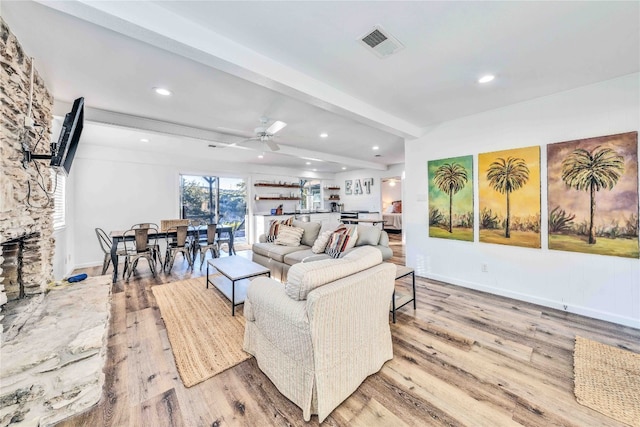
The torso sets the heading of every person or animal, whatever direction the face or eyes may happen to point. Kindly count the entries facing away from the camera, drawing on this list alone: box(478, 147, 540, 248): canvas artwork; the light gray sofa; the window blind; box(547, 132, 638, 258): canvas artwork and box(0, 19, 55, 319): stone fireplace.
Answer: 0

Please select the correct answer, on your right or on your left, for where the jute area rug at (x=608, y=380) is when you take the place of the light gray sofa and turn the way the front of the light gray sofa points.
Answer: on your left

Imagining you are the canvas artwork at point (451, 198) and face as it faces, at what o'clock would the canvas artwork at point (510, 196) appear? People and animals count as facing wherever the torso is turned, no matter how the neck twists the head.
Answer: the canvas artwork at point (510, 196) is roughly at 8 o'clock from the canvas artwork at point (451, 198).

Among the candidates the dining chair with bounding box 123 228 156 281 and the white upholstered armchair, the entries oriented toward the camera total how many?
0

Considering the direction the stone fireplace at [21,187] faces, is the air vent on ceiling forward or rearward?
forward

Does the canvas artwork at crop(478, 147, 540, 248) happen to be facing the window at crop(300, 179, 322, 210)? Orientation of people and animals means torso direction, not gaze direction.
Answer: no

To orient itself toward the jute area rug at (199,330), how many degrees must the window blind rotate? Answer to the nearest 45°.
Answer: approximately 45° to its right

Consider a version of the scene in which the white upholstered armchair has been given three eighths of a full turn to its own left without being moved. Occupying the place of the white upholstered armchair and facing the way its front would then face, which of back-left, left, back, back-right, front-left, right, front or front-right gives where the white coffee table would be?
back-right

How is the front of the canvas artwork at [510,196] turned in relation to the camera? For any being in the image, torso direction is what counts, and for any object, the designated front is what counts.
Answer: facing the viewer and to the left of the viewer

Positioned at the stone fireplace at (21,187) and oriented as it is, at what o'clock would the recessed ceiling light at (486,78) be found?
The recessed ceiling light is roughly at 12 o'clock from the stone fireplace.

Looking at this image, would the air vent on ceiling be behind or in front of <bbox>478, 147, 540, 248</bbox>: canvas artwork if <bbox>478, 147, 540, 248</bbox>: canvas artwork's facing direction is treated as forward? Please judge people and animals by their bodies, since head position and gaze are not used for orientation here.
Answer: in front

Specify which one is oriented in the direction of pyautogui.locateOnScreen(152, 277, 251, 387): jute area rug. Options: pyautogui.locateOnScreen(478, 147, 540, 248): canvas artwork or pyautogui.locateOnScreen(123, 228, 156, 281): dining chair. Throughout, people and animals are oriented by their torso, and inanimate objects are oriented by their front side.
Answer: the canvas artwork

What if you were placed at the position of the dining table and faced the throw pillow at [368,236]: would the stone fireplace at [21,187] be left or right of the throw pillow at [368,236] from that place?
right

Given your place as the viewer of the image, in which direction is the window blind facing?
facing the viewer and to the right of the viewer

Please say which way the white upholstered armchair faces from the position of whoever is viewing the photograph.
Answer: facing away from the viewer and to the left of the viewer

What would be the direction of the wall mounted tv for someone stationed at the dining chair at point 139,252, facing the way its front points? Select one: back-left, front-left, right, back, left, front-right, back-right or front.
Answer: back-left

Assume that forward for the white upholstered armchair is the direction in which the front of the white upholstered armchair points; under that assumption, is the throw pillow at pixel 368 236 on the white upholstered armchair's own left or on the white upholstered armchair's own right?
on the white upholstered armchair's own right

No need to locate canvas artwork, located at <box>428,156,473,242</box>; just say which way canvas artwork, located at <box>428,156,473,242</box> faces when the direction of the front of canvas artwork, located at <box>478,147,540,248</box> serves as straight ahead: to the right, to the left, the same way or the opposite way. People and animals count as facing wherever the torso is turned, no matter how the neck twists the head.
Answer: the same way
